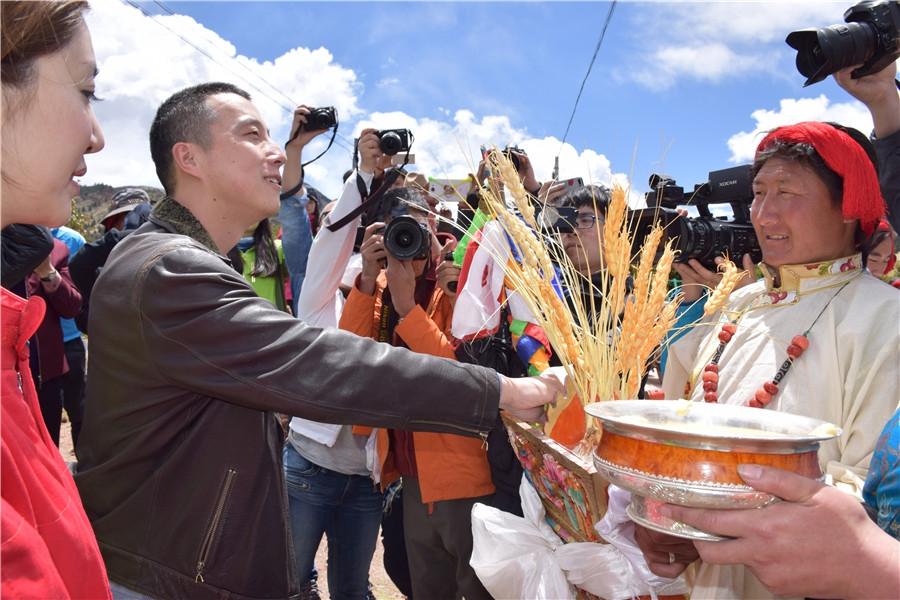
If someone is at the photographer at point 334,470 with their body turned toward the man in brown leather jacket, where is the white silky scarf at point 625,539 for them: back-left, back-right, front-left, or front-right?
front-left

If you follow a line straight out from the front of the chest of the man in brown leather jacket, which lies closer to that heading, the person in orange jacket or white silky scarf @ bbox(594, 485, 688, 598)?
the white silky scarf

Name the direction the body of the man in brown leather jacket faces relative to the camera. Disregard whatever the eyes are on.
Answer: to the viewer's right

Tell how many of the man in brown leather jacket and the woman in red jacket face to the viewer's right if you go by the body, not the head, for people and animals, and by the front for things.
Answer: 2

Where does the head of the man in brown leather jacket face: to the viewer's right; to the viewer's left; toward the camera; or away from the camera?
to the viewer's right

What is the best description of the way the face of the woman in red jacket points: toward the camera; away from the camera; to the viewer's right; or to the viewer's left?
to the viewer's right

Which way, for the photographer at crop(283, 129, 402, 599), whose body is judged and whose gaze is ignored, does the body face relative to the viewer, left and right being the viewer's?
facing the viewer and to the right of the viewer

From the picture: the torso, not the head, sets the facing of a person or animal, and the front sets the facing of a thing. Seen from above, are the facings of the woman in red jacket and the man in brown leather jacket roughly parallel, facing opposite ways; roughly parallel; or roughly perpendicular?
roughly parallel

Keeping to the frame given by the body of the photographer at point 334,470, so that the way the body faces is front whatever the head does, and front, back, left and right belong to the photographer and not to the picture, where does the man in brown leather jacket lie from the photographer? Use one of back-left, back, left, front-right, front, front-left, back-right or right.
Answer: front-right

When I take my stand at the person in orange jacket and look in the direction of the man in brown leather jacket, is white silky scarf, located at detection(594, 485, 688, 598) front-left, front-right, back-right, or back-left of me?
front-left

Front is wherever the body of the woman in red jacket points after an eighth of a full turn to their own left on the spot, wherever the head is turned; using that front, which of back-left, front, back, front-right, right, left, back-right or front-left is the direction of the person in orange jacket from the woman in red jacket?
front

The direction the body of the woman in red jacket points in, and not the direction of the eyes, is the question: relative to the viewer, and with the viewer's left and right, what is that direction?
facing to the right of the viewer

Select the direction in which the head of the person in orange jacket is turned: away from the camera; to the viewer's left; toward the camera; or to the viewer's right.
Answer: toward the camera

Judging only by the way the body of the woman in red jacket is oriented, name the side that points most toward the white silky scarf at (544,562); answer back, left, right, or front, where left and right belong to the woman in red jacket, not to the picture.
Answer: front
